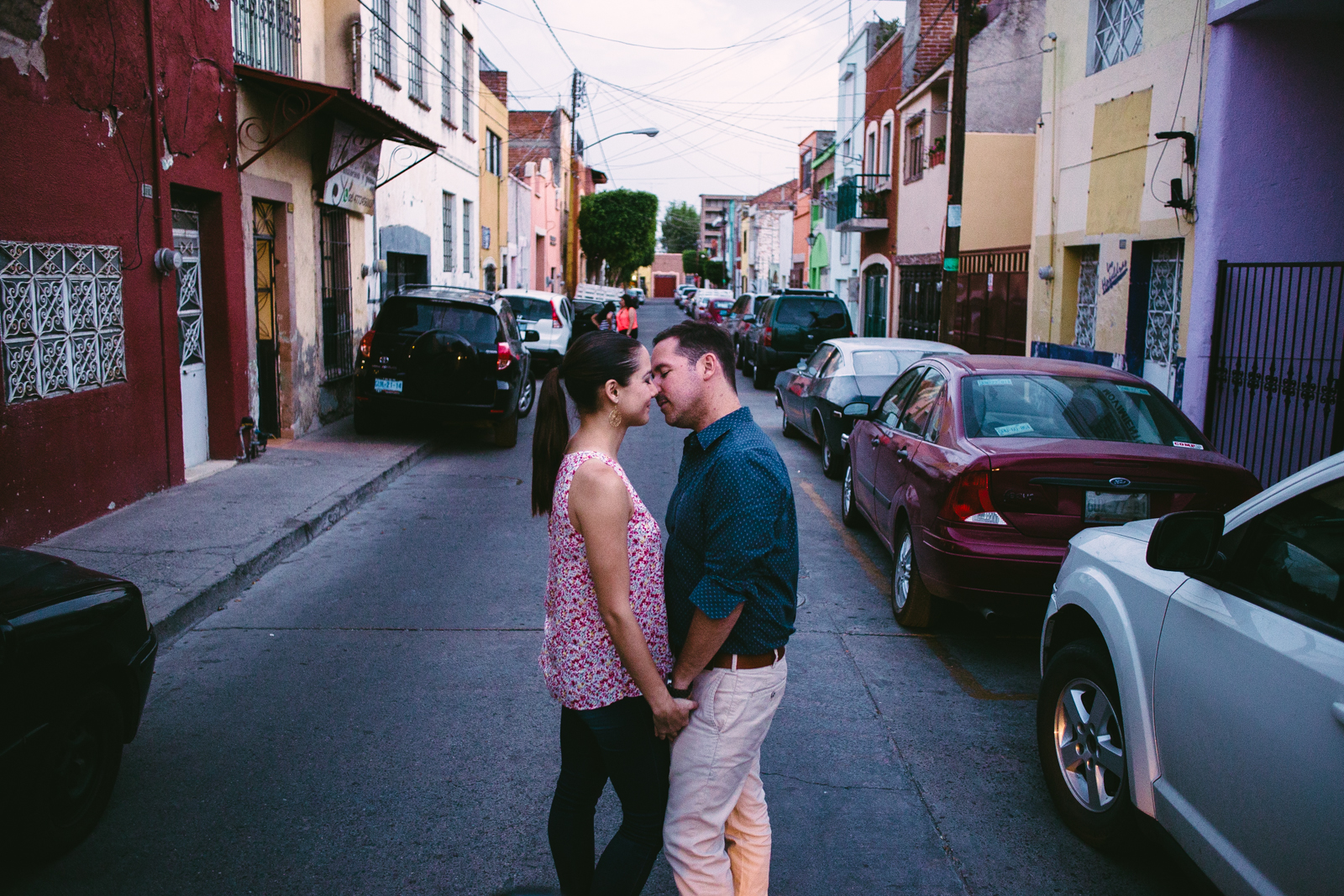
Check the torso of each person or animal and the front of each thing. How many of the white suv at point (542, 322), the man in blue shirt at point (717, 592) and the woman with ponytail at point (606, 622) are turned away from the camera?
1

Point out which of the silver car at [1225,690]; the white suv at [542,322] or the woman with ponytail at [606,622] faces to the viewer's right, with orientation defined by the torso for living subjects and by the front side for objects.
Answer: the woman with ponytail

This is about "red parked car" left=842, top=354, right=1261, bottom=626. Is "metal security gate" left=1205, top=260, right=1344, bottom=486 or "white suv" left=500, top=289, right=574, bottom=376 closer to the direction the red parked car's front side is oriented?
the white suv

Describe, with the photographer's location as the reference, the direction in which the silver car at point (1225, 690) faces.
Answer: facing away from the viewer and to the left of the viewer

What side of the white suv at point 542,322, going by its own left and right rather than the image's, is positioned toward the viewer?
back

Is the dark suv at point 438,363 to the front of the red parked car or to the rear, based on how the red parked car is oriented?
to the front

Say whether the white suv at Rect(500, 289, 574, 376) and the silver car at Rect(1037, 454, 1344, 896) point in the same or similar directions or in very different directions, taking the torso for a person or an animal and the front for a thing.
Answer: same or similar directions

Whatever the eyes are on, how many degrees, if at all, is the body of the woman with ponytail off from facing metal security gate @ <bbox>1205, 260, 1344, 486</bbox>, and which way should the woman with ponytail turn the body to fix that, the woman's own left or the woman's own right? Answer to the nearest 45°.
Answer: approximately 45° to the woman's own left

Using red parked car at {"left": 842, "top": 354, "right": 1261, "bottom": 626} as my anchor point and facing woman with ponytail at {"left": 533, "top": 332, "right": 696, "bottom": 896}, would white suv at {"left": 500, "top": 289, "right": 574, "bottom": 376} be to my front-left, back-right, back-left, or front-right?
back-right

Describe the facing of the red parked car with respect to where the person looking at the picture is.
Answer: facing away from the viewer and to the left of the viewer

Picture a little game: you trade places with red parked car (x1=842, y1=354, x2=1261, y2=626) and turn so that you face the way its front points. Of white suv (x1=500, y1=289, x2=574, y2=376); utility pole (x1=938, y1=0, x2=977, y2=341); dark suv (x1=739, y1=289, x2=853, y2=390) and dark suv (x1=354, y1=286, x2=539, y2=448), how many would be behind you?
0

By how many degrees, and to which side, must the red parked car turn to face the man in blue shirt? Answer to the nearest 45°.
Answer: approximately 135° to its left

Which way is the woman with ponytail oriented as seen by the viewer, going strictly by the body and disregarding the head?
to the viewer's right

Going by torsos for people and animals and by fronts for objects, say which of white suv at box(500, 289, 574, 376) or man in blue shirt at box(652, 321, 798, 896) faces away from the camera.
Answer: the white suv

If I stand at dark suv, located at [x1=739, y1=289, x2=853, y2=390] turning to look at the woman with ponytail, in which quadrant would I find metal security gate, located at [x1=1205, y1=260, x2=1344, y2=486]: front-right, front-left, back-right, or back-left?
front-left

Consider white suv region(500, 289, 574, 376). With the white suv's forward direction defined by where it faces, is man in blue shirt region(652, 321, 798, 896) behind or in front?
behind

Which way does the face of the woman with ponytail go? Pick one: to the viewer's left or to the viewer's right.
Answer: to the viewer's right

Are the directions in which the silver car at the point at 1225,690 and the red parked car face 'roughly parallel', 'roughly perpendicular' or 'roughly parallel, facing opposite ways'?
roughly parallel

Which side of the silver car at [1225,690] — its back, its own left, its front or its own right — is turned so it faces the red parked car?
front

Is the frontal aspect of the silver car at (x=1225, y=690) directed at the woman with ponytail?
no

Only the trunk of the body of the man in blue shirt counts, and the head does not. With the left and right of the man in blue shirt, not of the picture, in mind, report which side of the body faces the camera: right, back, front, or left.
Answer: left

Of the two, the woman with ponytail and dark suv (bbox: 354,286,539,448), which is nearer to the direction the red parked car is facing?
the dark suv

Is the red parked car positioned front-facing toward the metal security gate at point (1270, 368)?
no
